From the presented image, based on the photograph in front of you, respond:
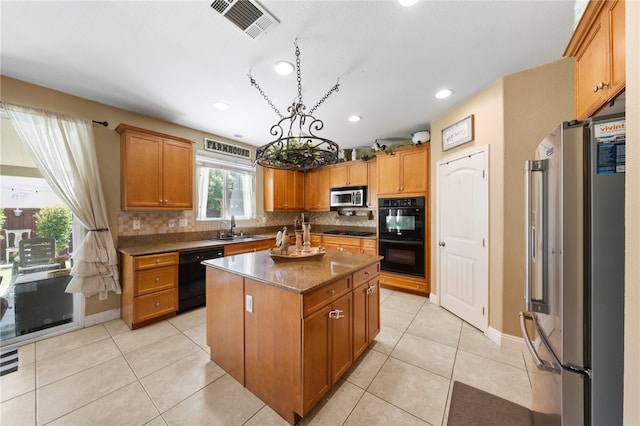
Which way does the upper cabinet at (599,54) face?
to the viewer's left

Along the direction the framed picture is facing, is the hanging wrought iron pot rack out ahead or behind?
ahead

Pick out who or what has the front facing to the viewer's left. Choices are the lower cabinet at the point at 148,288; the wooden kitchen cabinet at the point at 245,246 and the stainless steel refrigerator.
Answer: the stainless steel refrigerator

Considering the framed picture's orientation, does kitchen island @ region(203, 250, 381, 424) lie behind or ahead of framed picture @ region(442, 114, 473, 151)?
ahead

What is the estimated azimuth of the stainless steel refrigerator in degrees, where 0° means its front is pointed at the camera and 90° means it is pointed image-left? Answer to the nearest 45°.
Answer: approximately 90°

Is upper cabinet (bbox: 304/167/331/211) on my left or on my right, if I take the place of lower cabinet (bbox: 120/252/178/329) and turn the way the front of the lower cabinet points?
on my left
